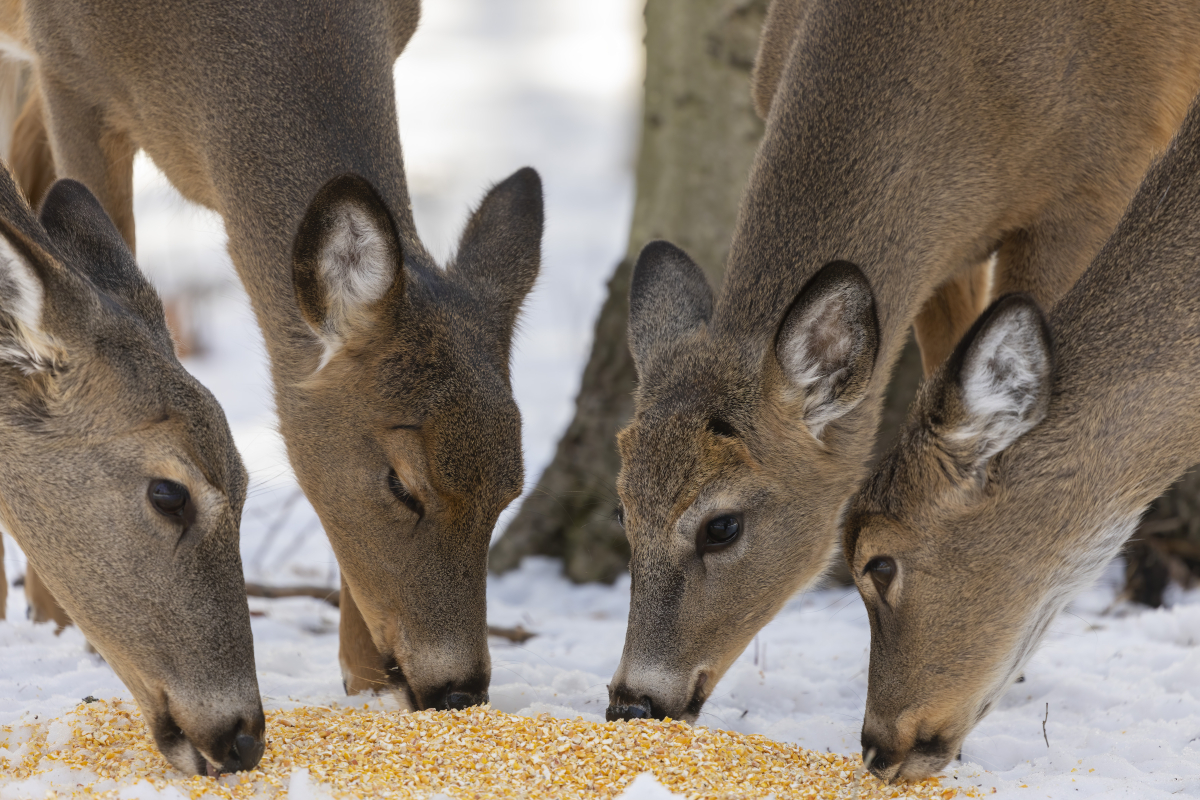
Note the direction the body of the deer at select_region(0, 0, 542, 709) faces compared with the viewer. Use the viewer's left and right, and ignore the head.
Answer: facing the viewer and to the right of the viewer

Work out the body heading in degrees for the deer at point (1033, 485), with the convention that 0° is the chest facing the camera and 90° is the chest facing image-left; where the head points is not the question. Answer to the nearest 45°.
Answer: approximately 90°

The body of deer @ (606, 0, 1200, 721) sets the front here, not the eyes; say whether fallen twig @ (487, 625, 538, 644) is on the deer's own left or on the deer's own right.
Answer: on the deer's own right

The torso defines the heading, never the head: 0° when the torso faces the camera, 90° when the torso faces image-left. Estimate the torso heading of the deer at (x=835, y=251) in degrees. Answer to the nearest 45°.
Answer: approximately 45°

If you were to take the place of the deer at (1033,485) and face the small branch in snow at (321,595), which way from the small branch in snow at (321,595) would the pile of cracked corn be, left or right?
left

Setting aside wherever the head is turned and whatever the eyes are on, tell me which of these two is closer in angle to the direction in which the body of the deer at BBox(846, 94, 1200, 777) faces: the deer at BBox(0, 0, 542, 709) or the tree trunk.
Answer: the deer

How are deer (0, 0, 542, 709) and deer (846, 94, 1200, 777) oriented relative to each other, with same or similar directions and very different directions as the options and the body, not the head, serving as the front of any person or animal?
very different directions

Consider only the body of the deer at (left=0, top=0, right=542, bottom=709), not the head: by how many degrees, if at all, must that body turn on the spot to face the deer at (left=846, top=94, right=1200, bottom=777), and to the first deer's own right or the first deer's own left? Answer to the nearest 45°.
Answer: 0° — it already faces it
